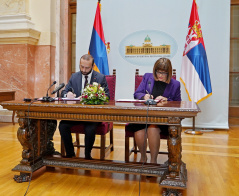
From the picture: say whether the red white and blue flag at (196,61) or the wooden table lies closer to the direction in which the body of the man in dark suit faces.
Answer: the wooden table

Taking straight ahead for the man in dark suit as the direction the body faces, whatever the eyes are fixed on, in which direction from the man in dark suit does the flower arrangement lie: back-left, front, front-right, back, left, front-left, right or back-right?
front

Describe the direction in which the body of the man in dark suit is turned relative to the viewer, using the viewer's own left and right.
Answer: facing the viewer

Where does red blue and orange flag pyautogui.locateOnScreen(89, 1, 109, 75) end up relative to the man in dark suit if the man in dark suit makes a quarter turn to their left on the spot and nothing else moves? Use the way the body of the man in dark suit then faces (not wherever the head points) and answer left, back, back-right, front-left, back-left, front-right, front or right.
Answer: left

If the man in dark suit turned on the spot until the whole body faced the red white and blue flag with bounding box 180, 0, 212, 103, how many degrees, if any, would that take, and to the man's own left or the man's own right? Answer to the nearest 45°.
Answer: approximately 135° to the man's own left

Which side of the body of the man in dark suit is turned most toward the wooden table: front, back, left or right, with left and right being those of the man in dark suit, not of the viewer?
front

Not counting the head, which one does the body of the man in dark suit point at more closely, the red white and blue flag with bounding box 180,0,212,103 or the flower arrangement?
the flower arrangement
